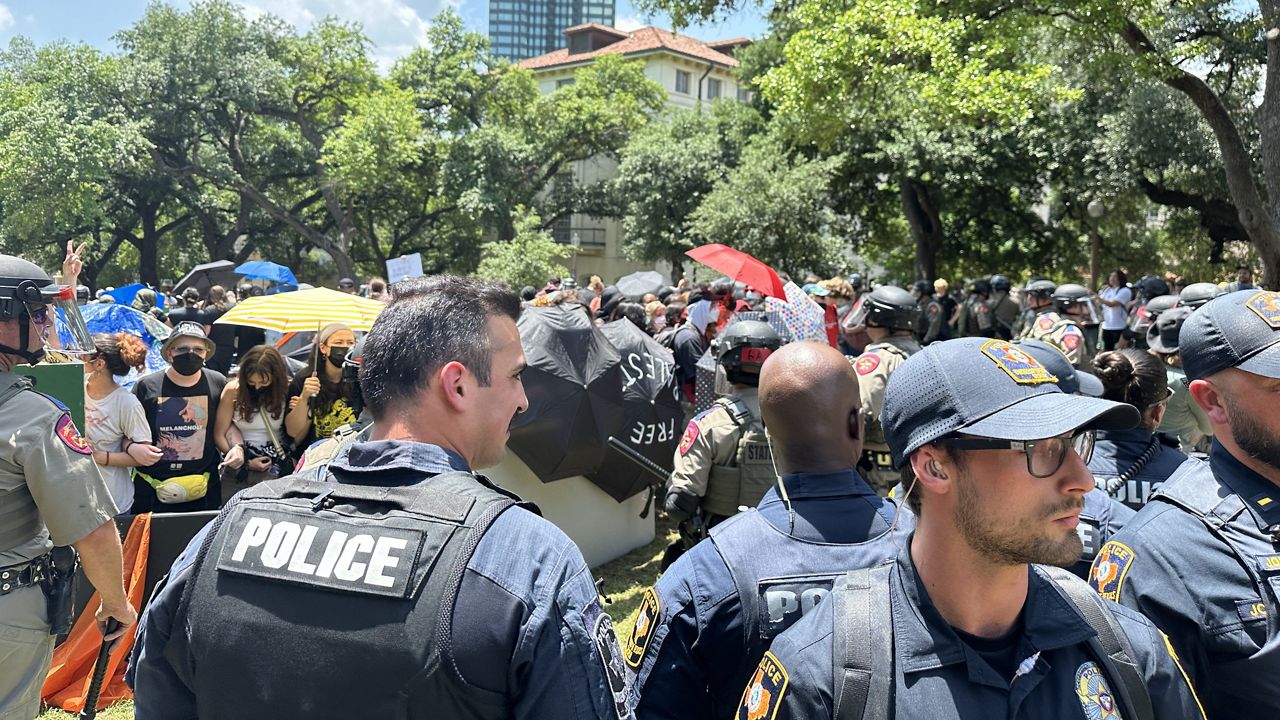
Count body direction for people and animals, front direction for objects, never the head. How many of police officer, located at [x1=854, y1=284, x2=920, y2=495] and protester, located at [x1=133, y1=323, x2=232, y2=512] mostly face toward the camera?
1

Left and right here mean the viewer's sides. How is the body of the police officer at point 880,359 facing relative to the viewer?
facing away from the viewer and to the left of the viewer

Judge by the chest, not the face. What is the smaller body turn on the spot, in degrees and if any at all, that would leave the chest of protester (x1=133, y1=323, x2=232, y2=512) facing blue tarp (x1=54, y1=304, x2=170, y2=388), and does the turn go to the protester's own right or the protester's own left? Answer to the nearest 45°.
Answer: approximately 180°

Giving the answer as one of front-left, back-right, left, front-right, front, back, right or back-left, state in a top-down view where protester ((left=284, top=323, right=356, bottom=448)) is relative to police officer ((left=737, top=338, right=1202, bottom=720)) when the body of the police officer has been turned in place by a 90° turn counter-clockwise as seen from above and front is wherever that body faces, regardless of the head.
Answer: left

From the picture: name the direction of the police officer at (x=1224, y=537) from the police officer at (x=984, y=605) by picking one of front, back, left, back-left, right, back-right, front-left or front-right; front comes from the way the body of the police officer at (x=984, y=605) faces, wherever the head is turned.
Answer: left

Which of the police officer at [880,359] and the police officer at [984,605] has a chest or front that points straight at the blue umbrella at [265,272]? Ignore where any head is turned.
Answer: the police officer at [880,359]

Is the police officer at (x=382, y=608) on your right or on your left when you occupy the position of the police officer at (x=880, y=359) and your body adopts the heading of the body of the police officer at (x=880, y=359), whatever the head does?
on your left

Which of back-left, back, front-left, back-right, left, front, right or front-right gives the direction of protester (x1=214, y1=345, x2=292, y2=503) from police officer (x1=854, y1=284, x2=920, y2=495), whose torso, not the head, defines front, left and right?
front-left

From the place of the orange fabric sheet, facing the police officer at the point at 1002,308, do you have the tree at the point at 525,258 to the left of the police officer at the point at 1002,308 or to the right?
left

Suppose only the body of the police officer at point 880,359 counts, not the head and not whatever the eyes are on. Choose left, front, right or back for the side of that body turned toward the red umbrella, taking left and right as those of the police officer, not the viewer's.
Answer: front
